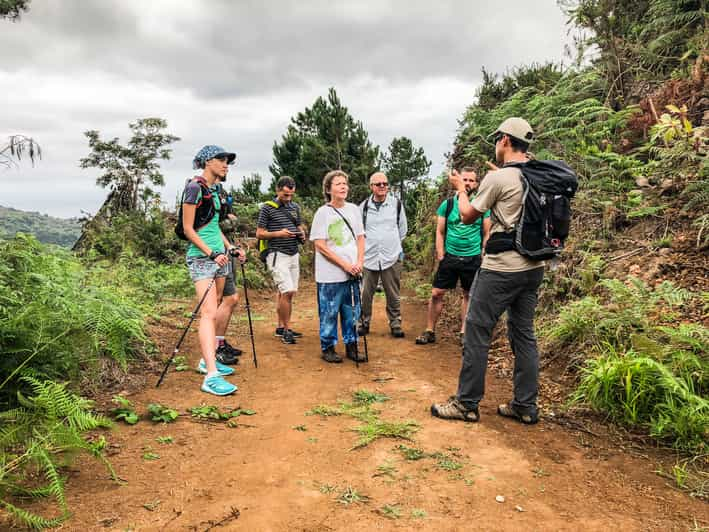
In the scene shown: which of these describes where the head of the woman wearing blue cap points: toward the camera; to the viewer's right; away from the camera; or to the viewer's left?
to the viewer's right

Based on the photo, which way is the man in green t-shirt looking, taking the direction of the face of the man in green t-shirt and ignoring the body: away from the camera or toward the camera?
toward the camera

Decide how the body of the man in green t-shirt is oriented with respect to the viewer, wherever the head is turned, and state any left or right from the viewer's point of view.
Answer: facing the viewer

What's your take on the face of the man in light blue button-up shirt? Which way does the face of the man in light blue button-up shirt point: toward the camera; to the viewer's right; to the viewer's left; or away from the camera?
toward the camera

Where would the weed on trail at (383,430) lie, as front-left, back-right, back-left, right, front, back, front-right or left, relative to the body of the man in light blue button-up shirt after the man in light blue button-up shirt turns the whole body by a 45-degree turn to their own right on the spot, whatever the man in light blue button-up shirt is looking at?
front-left

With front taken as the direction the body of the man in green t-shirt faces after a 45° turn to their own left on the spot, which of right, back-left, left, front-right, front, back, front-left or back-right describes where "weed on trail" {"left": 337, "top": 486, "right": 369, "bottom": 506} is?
front-right

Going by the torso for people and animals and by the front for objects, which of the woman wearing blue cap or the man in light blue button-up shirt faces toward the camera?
the man in light blue button-up shirt

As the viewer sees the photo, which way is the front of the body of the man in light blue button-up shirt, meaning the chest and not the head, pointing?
toward the camera

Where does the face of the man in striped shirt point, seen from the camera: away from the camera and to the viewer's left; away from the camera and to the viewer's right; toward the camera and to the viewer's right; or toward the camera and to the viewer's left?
toward the camera and to the viewer's right

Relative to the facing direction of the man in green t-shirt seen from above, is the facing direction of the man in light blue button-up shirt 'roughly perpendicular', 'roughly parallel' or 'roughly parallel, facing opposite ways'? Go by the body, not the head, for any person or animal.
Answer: roughly parallel

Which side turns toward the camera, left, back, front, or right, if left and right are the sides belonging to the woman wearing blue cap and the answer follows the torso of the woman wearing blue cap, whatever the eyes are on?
right

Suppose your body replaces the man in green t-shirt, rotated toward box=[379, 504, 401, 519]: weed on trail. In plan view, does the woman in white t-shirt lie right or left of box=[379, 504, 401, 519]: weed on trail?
right

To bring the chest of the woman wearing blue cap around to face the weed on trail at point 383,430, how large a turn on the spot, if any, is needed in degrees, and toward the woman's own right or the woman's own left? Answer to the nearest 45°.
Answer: approximately 45° to the woman's own right

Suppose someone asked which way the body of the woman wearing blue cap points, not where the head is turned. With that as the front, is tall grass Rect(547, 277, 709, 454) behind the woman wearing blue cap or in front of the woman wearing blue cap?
in front

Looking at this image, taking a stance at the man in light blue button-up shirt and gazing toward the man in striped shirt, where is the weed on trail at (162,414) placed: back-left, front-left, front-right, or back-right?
front-left

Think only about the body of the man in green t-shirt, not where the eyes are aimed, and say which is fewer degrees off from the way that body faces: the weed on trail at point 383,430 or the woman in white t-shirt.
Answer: the weed on trail

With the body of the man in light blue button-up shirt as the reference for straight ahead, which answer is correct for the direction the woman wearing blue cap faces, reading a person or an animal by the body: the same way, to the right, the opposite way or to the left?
to the left
